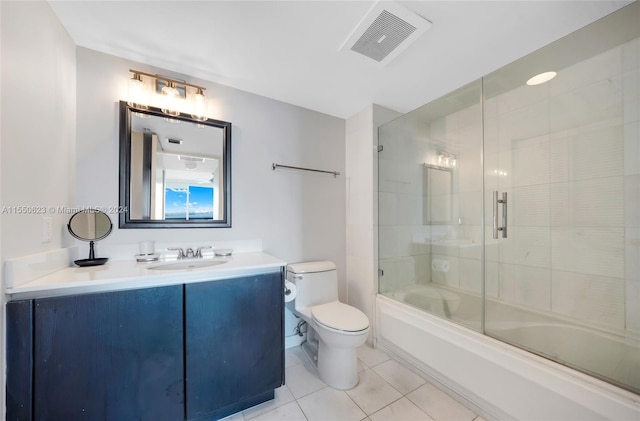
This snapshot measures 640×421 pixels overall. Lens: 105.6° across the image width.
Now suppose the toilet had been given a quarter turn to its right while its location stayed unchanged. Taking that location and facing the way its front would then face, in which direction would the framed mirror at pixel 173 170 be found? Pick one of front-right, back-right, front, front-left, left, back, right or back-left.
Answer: front-right

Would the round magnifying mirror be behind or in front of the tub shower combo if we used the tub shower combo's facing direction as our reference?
in front

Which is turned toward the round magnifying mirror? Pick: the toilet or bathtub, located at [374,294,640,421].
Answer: the bathtub

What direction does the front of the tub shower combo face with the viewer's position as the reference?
facing the viewer and to the left of the viewer

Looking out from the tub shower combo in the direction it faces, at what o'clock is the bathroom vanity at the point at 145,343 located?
The bathroom vanity is roughly at 12 o'clock from the tub shower combo.

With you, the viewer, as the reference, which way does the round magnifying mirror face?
facing the viewer

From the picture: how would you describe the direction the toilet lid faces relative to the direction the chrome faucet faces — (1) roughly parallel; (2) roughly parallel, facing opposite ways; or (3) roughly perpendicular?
roughly parallel

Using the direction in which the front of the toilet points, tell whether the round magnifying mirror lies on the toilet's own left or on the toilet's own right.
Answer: on the toilet's own right

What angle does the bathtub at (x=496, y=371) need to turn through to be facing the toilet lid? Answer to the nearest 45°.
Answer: approximately 45° to its right

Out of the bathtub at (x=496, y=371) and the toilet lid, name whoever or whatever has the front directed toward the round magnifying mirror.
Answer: the bathtub

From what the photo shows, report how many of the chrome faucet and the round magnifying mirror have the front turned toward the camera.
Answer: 2

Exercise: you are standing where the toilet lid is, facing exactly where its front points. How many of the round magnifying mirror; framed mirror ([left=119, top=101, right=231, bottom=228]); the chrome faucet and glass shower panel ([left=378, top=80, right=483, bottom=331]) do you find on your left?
1

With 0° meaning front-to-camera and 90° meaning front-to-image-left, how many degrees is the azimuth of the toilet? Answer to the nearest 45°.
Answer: approximately 315°

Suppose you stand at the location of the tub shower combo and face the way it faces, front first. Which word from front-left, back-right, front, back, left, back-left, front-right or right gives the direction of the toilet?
front

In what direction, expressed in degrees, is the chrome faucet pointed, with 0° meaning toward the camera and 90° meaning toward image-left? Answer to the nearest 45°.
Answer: approximately 0°

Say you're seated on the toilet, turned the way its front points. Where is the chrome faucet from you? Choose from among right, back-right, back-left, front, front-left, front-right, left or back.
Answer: back-right

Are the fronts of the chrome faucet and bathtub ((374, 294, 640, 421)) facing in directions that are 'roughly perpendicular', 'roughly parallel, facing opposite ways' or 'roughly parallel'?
roughly perpendicular

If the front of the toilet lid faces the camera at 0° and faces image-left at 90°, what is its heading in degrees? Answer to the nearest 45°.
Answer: approximately 315°
